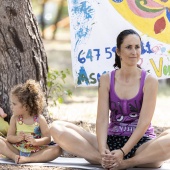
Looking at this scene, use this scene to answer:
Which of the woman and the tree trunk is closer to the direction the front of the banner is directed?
the woman

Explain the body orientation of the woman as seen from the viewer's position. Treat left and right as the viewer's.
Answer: facing the viewer

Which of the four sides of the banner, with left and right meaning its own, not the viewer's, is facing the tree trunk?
right

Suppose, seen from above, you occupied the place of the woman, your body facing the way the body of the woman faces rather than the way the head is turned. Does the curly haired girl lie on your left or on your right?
on your right

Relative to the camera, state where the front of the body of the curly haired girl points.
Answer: toward the camera

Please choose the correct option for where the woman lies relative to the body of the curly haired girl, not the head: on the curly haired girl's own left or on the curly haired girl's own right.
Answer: on the curly haired girl's own left

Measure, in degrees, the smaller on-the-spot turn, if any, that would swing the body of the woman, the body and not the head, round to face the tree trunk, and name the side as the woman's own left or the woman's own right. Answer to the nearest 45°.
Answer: approximately 135° to the woman's own right

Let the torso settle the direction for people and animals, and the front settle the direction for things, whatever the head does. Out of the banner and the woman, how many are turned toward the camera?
2

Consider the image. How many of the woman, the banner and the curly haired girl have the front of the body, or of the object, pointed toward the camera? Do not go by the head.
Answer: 3

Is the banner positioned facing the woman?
yes

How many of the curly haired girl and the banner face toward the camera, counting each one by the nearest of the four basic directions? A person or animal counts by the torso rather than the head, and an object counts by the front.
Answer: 2

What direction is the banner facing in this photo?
toward the camera
